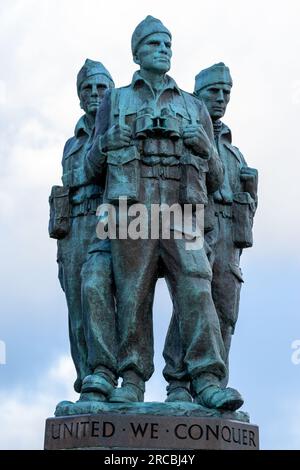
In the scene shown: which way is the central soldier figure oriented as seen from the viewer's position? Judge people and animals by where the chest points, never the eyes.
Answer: toward the camera
